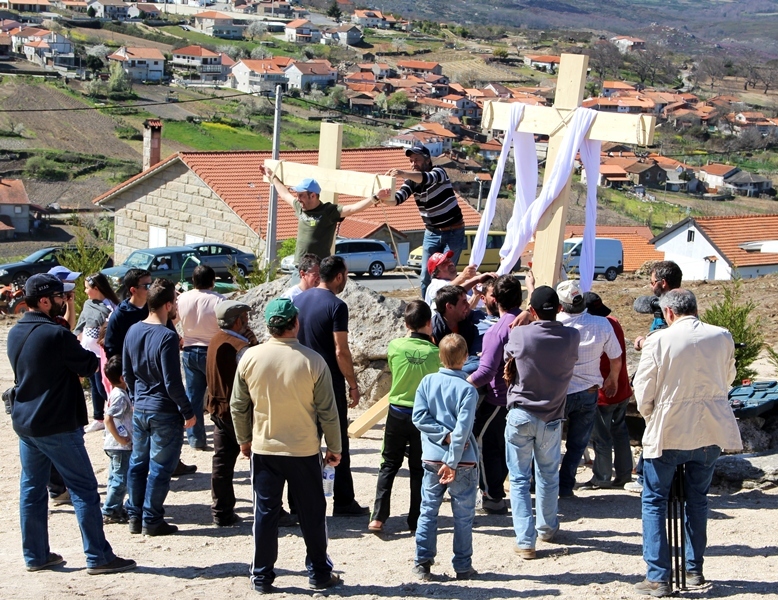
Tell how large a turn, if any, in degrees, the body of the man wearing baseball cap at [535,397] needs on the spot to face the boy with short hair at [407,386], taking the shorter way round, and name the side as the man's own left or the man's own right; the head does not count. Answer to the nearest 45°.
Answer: approximately 90° to the man's own left

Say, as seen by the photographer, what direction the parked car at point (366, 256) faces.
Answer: facing to the left of the viewer

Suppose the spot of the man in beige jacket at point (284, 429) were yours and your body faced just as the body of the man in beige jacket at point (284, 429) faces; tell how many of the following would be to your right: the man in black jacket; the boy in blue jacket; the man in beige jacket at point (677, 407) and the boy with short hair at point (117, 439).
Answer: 2

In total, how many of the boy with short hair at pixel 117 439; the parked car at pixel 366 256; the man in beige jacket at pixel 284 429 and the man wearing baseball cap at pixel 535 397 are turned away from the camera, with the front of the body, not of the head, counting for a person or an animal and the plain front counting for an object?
2

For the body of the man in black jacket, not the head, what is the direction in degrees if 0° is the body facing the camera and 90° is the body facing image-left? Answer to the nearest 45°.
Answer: approximately 225°

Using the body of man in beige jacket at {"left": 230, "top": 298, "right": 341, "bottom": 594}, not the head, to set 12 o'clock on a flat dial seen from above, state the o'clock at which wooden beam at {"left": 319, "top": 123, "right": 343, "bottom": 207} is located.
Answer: The wooden beam is roughly at 12 o'clock from the man in beige jacket.

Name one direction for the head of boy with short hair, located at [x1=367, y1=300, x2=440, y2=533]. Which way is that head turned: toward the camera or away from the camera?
away from the camera

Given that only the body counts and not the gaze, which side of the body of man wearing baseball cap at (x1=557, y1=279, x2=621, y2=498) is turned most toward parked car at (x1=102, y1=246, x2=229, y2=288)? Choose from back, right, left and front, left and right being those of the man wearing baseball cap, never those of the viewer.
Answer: front

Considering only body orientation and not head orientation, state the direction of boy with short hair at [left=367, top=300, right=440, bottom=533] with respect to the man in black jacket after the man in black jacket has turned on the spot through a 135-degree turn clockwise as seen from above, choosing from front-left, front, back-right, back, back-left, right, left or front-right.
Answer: left

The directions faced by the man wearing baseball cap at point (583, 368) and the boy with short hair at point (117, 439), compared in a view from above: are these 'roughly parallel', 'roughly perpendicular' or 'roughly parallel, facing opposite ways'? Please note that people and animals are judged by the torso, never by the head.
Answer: roughly perpendicular

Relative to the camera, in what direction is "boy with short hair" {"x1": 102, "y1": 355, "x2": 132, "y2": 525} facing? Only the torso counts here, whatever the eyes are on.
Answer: to the viewer's right

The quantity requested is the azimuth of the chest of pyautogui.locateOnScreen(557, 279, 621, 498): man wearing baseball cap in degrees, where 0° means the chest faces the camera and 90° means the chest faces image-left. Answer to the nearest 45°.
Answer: approximately 135°

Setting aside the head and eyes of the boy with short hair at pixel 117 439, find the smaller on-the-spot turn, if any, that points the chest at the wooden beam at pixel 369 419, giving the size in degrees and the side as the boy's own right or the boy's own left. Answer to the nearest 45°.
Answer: approximately 45° to the boy's own left

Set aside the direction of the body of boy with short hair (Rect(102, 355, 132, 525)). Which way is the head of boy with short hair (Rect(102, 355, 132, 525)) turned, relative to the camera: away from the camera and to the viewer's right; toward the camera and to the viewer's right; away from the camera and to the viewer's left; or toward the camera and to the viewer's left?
away from the camera and to the viewer's right

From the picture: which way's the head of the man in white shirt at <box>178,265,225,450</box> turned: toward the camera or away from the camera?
away from the camera

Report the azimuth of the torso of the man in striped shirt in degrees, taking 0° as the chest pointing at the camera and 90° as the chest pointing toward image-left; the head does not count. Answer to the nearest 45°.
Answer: approximately 45°

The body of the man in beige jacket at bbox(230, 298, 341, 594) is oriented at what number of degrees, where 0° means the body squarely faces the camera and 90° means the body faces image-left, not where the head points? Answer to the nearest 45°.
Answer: approximately 180°

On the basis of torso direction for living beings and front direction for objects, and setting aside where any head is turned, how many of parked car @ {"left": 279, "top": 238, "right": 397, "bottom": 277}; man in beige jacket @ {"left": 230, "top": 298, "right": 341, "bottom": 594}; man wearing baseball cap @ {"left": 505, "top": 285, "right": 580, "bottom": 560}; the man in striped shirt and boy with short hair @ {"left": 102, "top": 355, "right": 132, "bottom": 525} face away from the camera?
2

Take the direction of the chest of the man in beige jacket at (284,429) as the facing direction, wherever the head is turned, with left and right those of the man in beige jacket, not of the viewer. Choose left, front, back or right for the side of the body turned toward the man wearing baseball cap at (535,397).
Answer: right
